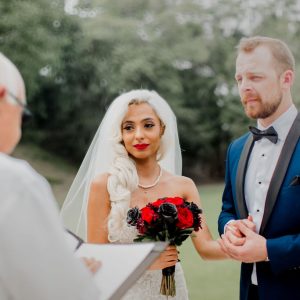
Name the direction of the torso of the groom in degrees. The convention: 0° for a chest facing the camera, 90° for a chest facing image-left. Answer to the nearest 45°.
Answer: approximately 45°

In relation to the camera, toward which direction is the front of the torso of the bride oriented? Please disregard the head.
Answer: toward the camera

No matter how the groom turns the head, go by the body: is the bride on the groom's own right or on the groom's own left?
on the groom's own right

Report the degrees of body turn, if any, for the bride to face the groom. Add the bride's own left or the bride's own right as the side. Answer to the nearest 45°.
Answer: approximately 45° to the bride's own left

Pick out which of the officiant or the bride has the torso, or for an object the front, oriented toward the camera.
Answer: the bride

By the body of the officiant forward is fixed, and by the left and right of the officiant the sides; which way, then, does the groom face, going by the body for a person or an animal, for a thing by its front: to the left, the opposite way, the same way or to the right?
the opposite way

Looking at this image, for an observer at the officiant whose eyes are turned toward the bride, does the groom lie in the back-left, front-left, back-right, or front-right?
front-right

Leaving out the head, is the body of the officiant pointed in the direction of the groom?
yes

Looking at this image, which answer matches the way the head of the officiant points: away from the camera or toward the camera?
away from the camera

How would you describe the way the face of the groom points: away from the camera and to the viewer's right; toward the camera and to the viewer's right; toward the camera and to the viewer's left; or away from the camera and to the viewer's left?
toward the camera and to the viewer's left

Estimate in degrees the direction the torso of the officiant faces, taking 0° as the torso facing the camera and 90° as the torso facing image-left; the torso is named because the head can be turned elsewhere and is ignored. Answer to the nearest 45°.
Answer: approximately 225°

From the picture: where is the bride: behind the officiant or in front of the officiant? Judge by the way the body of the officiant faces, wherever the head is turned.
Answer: in front

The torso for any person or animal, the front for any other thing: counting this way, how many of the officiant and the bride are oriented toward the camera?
1

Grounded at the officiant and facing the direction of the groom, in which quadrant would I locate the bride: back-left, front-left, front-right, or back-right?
front-left

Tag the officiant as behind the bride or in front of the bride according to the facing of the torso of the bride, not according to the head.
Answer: in front
